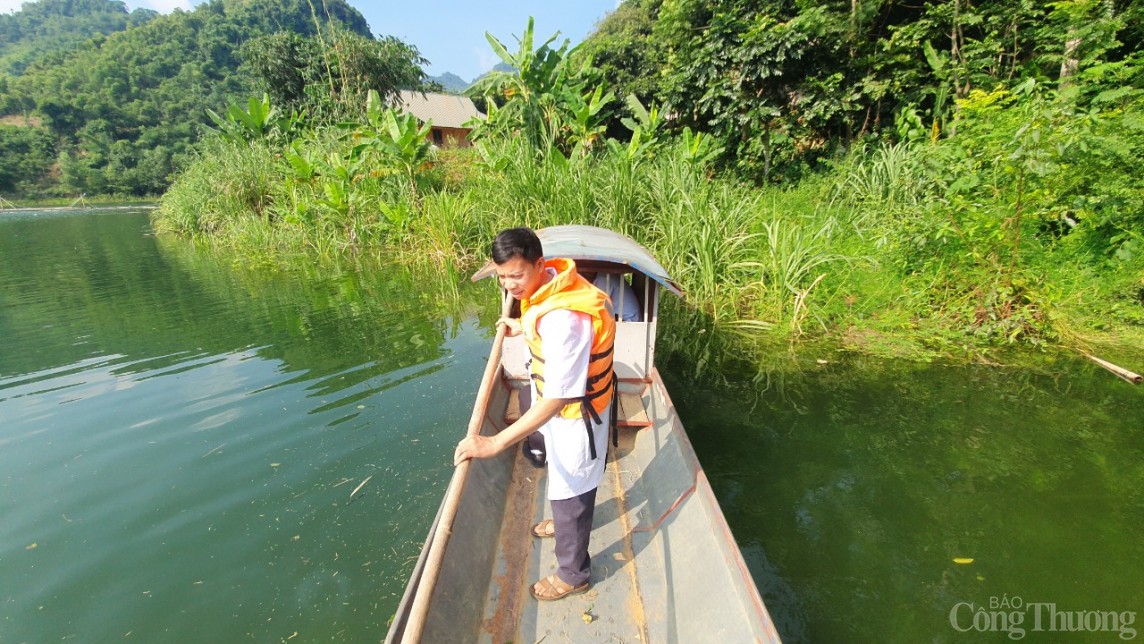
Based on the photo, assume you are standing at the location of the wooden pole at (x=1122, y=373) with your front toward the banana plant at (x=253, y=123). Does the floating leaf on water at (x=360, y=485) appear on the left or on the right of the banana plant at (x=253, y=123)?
left

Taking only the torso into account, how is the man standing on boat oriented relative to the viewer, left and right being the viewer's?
facing to the left of the viewer

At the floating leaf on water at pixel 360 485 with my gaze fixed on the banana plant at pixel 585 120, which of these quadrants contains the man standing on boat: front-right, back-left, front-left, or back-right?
back-right

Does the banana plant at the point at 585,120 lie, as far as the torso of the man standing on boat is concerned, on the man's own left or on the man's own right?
on the man's own right
